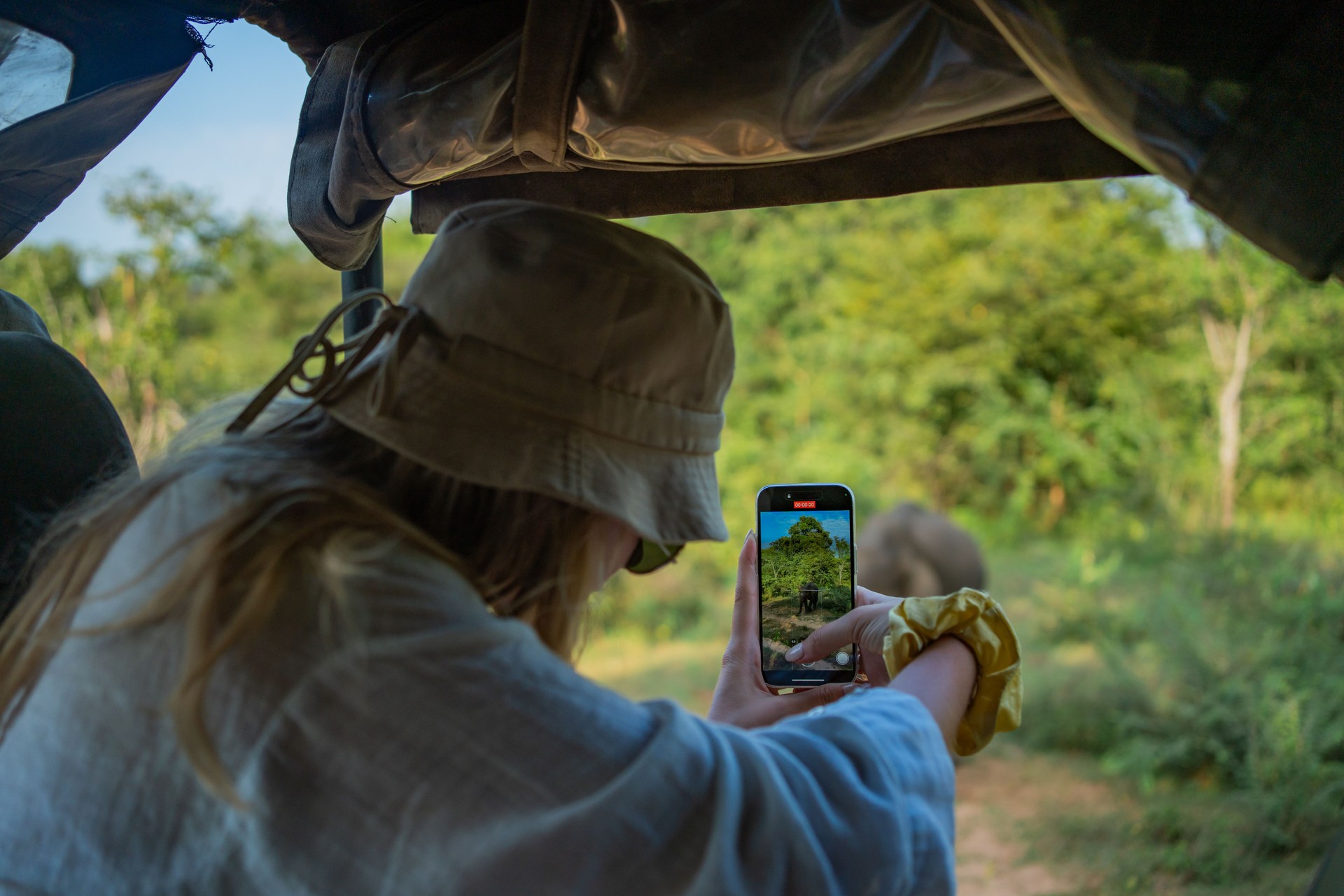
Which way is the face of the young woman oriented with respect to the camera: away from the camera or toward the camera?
away from the camera

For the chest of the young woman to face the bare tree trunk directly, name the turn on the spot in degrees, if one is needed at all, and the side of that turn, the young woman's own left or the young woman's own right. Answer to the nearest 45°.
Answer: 0° — they already face it

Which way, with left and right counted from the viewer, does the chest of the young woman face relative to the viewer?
facing away from the viewer and to the right of the viewer
